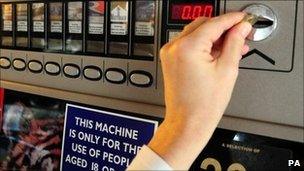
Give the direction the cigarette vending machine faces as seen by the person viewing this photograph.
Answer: facing the viewer and to the left of the viewer
